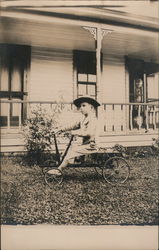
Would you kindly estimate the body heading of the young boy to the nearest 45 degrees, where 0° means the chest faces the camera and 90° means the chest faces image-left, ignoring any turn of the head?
approximately 90°
